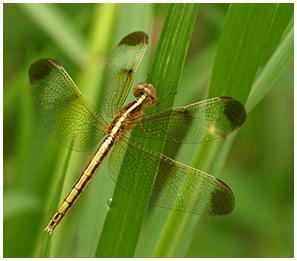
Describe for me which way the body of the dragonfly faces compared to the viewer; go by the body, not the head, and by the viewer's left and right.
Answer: facing away from the viewer and to the right of the viewer

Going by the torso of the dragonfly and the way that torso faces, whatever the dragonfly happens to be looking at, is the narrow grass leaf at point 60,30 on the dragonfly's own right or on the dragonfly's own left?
on the dragonfly's own left
